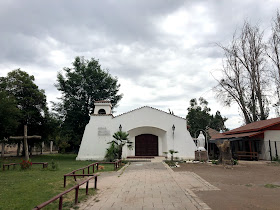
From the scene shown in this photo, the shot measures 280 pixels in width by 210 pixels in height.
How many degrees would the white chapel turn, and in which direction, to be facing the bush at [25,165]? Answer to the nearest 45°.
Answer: approximately 45° to its right

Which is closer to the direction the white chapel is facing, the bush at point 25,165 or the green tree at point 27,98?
the bush

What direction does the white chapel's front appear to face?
toward the camera

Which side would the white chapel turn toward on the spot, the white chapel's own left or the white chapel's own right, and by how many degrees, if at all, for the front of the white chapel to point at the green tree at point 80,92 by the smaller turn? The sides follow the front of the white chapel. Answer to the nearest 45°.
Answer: approximately 135° to the white chapel's own right

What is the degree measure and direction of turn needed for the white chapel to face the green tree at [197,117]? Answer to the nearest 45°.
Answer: approximately 135° to its left

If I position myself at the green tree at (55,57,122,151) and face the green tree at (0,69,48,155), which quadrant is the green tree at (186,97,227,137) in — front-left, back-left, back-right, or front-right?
back-right

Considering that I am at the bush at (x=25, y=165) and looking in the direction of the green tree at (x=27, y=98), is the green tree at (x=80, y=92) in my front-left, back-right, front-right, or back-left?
front-right

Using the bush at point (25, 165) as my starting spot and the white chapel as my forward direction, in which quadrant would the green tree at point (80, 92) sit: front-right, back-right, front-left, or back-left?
front-left
